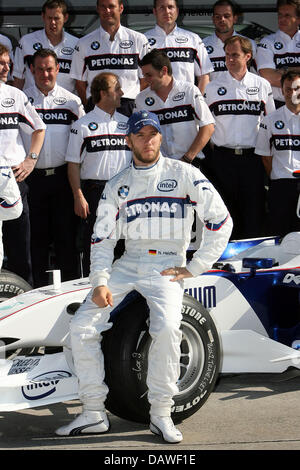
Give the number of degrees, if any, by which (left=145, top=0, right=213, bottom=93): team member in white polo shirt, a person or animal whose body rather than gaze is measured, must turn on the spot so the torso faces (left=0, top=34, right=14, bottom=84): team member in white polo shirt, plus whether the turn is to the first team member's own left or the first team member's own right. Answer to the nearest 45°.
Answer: approximately 90° to the first team member's own right

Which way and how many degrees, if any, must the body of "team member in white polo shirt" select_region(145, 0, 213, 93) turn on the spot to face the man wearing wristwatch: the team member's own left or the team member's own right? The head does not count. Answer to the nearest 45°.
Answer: approximately 45° to the team member's own right

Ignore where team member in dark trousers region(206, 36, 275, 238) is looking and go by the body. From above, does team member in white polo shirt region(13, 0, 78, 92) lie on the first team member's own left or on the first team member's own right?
on the first team member's own right

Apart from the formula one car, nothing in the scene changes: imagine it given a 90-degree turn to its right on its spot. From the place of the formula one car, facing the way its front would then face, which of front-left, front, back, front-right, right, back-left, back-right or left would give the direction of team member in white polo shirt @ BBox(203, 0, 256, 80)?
front-right

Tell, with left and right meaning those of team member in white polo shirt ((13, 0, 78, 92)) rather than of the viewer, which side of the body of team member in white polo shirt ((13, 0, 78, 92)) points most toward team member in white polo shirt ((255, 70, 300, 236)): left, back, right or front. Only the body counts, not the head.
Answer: left

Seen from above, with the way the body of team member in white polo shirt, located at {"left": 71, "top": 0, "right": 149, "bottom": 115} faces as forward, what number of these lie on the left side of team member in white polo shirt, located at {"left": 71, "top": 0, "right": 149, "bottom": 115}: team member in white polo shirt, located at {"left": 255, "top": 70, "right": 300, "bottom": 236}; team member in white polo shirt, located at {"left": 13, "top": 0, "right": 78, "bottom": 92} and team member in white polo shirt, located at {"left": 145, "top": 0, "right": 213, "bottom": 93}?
2
